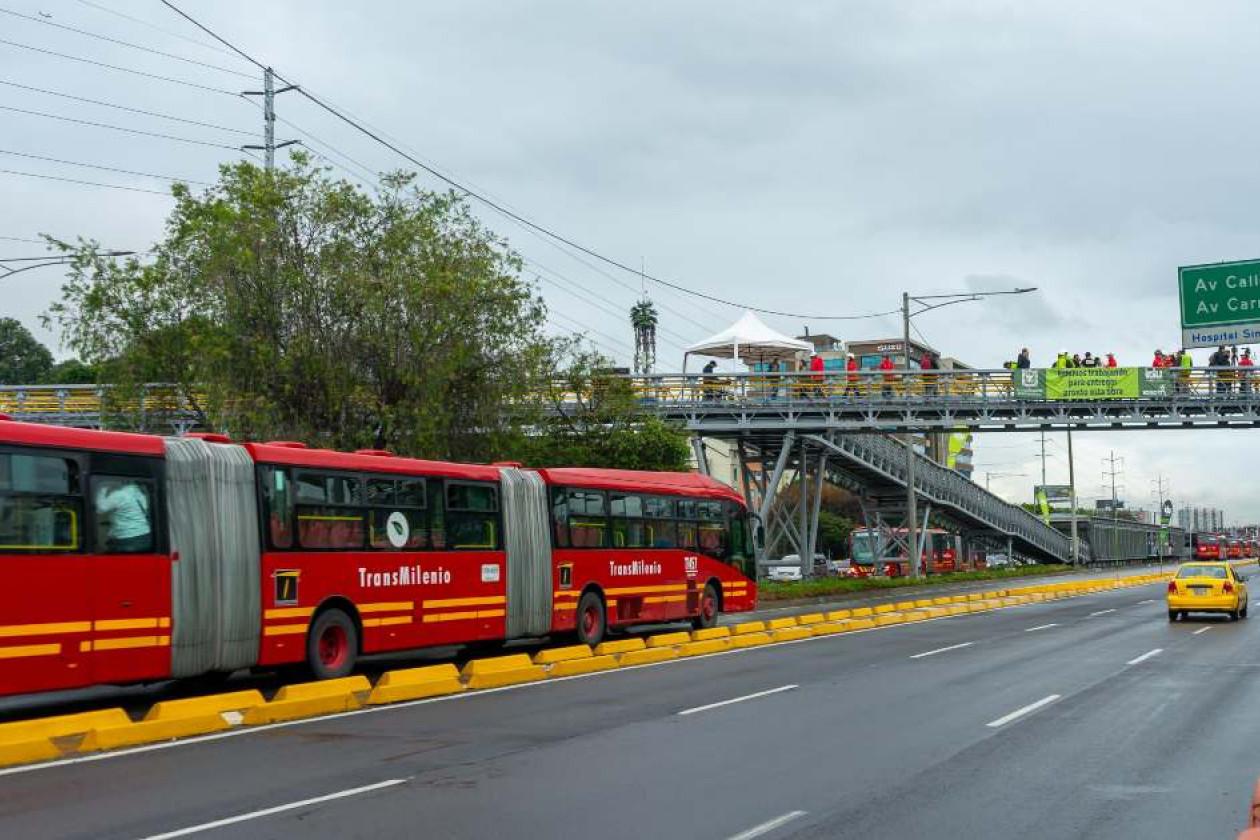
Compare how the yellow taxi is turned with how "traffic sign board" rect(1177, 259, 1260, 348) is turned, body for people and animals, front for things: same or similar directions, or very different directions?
very different directions

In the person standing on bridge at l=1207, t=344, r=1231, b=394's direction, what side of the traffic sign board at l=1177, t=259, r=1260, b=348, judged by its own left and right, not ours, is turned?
back

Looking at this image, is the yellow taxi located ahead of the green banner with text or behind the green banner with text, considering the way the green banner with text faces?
ahead

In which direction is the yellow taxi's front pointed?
away from the camera

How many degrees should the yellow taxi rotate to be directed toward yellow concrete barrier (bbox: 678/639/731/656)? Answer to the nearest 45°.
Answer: approximately 135° to its left

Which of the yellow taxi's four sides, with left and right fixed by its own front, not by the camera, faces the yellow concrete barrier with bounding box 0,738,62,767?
back

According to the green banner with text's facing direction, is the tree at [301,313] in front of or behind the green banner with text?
in front

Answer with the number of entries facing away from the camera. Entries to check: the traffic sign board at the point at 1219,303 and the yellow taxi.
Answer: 1

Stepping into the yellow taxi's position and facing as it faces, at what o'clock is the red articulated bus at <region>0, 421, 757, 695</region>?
The red articulated bus is roughly at 7 o'clock from the yellow taxi.

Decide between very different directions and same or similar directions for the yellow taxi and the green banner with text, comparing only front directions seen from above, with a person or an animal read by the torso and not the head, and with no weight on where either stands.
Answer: very different directions

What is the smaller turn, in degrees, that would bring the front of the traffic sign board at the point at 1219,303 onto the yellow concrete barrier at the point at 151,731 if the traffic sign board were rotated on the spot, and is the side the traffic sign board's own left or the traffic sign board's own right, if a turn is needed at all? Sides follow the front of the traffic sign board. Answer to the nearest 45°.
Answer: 0° — it already faces it

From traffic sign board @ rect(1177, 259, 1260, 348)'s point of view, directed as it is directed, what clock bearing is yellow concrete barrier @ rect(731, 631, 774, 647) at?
The yellow concrete barrier is roughly at 1 o'clock from the traffic sign board.

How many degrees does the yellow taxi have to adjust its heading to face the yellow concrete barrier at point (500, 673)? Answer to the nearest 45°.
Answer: approximately 135° to its left

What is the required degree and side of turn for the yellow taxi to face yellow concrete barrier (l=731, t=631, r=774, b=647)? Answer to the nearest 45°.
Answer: approximately 135° to its left

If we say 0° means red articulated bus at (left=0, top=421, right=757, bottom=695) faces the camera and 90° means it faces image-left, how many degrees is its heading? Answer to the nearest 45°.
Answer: approximately 225°
